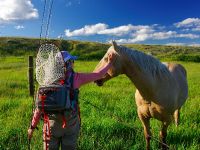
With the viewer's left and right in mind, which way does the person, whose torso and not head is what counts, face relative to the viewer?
facing away from the viewer and to the right of the viewer

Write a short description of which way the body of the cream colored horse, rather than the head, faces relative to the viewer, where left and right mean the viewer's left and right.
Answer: facing the viewer and to the left of the viewer

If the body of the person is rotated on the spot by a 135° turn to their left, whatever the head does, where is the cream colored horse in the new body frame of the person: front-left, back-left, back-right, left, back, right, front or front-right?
back-right
